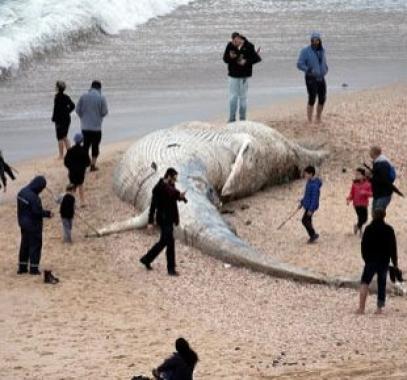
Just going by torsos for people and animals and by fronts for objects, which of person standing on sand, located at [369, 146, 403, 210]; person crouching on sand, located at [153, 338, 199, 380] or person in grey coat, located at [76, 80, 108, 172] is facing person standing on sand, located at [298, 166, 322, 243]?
person standing on sand, located at [369, 146, 403, 210]

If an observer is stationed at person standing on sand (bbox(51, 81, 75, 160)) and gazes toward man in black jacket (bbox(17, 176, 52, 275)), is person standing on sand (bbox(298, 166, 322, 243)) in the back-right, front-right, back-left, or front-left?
front-left

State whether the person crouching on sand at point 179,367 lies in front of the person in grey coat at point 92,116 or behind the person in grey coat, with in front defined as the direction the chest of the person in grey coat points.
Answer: behind

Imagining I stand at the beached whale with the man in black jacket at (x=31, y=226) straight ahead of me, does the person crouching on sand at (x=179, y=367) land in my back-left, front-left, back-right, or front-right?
front-left

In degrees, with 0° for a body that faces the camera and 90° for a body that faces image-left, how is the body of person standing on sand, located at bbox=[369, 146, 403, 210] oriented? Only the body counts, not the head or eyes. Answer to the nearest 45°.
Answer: approximately 90°

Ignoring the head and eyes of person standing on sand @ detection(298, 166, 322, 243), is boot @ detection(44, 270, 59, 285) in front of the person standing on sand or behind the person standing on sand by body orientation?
in front

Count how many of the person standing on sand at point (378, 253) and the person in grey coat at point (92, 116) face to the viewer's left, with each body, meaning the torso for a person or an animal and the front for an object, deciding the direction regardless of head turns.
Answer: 0

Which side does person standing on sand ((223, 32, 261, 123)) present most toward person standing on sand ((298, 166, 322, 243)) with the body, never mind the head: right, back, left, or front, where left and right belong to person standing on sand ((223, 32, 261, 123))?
front

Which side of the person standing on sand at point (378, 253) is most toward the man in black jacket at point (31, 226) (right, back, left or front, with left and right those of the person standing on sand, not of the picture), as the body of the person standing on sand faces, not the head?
left

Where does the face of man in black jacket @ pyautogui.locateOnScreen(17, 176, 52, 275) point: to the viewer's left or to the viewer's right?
to the viewer's right

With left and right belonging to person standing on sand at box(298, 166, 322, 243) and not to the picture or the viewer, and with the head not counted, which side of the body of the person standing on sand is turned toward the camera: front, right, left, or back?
left

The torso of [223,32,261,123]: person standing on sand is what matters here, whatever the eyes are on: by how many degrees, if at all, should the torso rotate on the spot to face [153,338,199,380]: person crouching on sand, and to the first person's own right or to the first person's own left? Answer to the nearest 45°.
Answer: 0° — they already face them

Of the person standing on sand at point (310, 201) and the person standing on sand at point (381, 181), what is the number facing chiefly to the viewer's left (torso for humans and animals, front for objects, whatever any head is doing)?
2

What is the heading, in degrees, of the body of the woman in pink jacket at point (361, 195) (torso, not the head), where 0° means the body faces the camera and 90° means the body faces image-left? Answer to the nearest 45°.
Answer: approximately 45°
